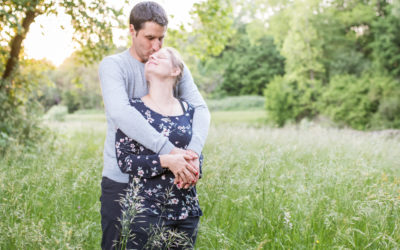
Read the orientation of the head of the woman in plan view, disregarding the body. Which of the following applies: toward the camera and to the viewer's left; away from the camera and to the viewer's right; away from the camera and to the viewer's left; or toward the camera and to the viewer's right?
toward the camera and to the viewer's left

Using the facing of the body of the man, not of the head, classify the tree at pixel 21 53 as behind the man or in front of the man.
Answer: behind

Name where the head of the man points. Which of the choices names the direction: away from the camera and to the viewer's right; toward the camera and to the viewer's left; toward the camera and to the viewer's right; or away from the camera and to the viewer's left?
toward the camera and to the viewer's right

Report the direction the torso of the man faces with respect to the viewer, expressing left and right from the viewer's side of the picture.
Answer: facing the viewer and to the right of the viewer
